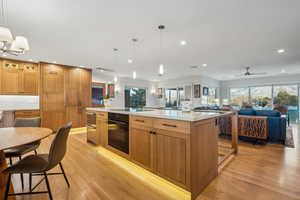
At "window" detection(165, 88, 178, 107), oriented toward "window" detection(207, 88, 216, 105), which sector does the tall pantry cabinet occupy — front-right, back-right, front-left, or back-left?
back-right

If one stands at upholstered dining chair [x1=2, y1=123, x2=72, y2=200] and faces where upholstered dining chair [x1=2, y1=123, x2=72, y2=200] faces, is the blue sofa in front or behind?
behind

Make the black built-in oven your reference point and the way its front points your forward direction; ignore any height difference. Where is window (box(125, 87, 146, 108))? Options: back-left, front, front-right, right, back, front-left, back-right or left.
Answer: back-right

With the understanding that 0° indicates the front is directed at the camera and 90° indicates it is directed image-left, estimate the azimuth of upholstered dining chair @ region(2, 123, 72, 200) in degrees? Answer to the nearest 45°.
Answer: approximately 90°

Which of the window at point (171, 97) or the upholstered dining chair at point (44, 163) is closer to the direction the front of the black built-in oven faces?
the upholstered dining chair

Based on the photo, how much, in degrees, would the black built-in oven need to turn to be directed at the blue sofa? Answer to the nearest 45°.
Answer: approximately 135° to its left

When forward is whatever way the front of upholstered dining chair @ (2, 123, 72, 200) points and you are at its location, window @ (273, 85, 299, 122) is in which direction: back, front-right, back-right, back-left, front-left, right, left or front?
back
